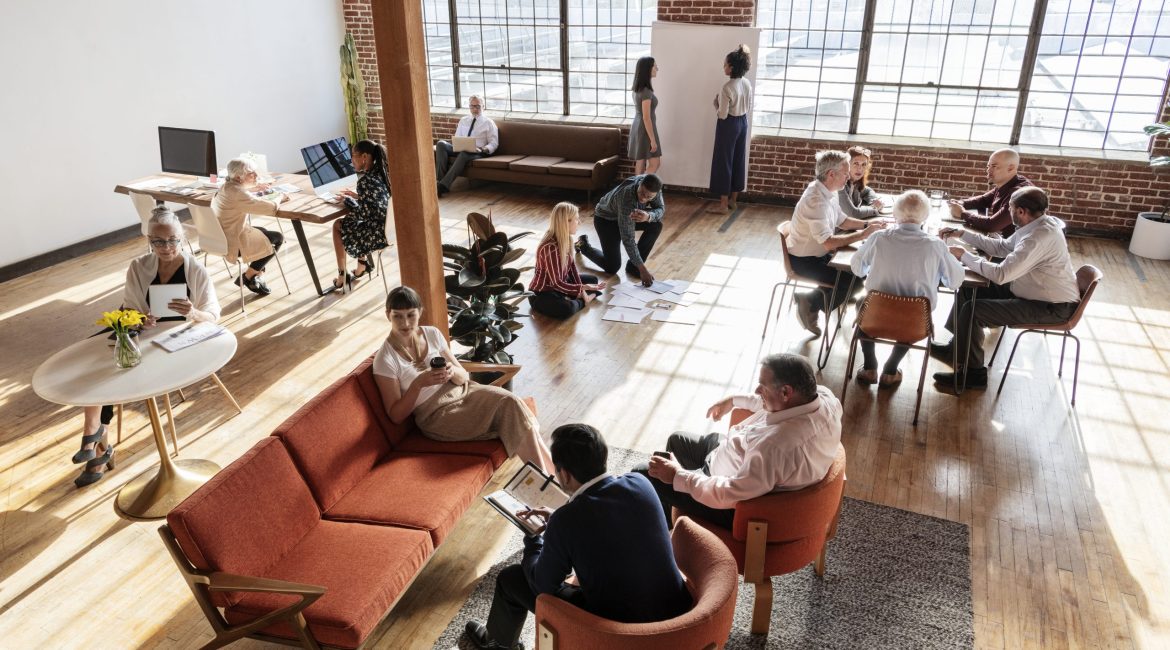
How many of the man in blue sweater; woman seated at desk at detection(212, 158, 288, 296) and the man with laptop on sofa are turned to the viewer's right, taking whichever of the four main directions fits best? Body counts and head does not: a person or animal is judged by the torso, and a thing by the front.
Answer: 1

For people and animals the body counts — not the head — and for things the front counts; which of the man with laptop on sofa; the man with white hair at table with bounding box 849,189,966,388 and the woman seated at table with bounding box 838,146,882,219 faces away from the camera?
the man with white hair at table

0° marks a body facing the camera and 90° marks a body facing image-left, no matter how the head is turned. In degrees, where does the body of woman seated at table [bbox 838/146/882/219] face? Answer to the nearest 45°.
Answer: approximately 0°

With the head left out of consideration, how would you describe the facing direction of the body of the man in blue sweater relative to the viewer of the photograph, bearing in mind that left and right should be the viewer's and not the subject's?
facing away from the viewer and to the left of the viewer

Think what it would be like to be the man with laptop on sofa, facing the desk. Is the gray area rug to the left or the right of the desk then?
left

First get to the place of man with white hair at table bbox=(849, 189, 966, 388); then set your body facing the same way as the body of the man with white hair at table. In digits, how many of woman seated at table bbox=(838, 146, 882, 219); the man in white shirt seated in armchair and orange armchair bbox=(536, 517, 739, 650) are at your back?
2

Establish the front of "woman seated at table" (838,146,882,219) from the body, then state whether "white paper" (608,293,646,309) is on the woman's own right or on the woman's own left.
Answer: on the woman's own right

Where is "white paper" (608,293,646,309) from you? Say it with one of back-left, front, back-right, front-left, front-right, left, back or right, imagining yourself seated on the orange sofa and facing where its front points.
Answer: left

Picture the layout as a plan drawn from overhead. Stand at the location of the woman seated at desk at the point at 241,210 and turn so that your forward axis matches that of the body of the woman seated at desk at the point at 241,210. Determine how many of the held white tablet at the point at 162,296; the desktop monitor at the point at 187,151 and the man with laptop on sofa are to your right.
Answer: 1

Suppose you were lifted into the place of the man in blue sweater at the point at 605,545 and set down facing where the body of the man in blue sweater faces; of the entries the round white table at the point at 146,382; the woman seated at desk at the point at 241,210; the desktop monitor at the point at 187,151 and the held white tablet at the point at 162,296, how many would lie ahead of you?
4

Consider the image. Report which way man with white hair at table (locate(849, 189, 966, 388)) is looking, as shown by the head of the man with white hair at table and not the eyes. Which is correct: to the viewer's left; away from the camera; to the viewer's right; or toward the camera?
away from the camera

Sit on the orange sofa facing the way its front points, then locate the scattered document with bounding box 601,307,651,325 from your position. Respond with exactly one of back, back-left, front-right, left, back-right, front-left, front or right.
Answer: left

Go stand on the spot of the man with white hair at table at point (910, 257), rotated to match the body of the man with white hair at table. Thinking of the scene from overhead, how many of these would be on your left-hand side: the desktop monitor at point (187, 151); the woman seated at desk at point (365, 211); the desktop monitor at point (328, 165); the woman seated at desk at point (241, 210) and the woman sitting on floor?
5

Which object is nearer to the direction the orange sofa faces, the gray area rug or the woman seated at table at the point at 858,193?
the gray area rug

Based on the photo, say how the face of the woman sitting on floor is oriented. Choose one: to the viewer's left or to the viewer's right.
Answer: to the viewer's right

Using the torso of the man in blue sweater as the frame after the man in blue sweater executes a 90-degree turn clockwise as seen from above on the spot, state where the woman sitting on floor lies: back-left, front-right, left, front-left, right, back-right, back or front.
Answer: front-left

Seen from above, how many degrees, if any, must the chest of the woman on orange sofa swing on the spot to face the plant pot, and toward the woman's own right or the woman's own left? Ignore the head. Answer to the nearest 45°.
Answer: approximately 45° to the woman's own left

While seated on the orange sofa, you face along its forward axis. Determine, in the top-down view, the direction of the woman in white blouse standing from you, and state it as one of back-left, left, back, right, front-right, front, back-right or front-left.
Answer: left

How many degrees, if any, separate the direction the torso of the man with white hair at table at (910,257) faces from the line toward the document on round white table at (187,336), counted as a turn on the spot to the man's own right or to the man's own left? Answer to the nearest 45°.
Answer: approximately 135° to the man's own left

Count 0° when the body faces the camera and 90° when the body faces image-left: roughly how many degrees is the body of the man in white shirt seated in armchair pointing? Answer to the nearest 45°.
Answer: approximately 135°

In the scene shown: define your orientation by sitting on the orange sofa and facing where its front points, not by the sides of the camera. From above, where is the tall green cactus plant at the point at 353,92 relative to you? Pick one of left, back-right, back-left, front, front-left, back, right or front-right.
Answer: back-left
